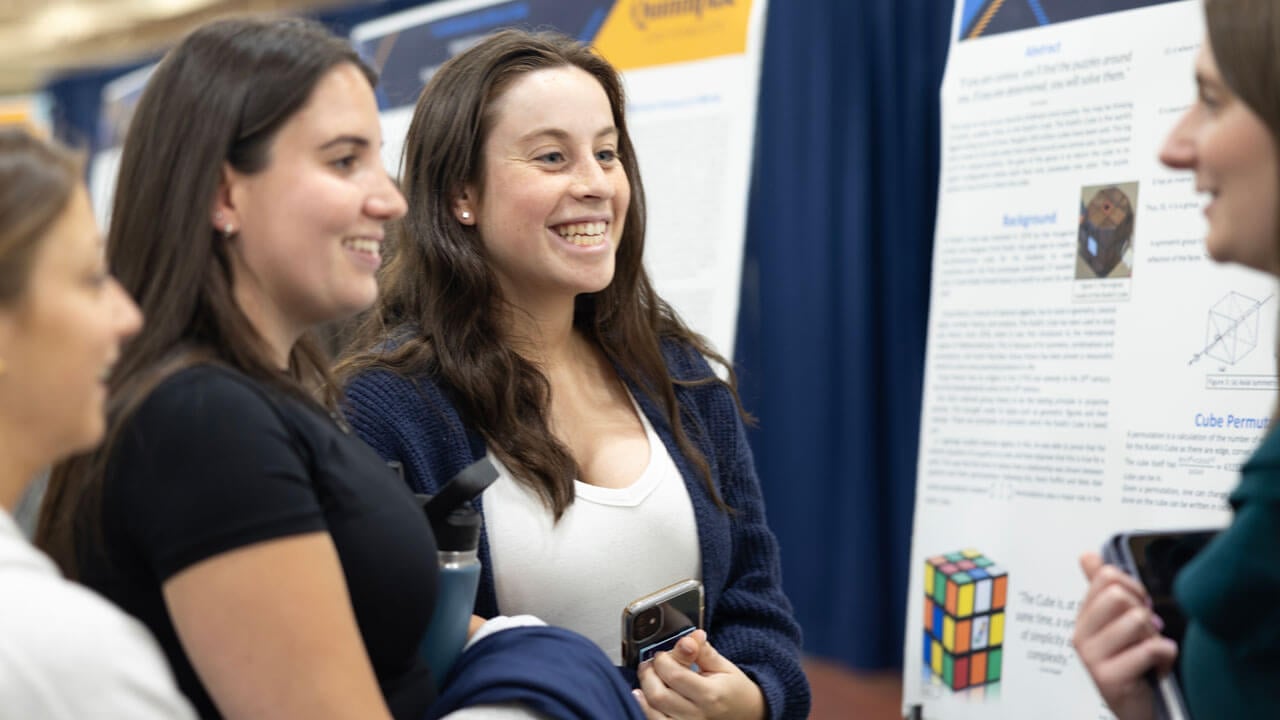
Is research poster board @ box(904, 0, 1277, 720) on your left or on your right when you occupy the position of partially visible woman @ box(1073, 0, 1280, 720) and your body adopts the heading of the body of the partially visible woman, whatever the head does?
on your right

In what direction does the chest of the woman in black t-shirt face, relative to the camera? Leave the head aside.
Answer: to the viewer's right

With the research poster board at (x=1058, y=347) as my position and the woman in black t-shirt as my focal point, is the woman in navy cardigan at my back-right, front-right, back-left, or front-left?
front-right

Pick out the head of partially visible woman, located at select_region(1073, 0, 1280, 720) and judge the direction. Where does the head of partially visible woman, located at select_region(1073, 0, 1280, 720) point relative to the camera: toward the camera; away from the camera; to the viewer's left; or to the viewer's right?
to the viewer's left

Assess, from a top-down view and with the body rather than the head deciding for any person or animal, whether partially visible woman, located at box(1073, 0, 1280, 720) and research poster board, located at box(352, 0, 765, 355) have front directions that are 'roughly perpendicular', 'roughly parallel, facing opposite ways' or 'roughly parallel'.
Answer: roughly perpendicular

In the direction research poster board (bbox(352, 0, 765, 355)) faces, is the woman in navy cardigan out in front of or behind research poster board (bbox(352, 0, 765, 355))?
in front

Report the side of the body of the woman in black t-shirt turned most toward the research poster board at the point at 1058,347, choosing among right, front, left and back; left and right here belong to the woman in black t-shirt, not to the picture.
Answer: front

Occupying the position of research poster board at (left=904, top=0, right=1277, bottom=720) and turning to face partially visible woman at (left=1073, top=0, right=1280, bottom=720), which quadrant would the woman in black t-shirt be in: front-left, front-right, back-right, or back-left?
front-right

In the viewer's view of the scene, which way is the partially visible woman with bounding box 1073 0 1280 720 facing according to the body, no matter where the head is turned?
to the viewer's left

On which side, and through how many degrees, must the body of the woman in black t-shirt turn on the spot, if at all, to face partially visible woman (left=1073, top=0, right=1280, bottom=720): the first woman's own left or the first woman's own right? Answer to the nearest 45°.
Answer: approximately 45° to the first woman's own right

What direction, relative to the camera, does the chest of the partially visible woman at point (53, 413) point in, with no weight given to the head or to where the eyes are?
to the viewer's right

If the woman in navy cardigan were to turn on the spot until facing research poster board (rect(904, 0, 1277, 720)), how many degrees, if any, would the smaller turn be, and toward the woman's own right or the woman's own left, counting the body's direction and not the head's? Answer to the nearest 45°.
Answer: approximately 45° to the woman's own left

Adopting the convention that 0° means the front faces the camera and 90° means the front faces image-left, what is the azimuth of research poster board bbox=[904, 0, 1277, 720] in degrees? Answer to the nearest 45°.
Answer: approximately 45°

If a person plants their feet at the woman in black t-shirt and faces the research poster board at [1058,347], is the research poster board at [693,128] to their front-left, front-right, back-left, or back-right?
front-left

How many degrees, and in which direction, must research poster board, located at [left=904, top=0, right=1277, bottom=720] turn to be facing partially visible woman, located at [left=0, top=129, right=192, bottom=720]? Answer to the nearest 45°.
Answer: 0° — it already faces them

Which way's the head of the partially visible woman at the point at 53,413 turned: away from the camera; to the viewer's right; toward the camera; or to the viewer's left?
to the viewer's right

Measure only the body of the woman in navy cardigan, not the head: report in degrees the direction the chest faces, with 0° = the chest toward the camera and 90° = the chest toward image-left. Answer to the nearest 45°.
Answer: approximately 315°
